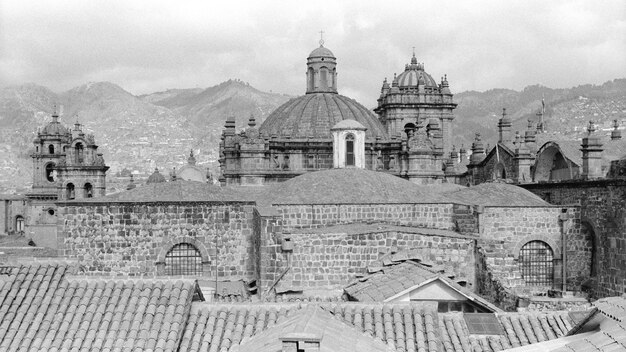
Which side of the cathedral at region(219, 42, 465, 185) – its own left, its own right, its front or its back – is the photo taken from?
right
